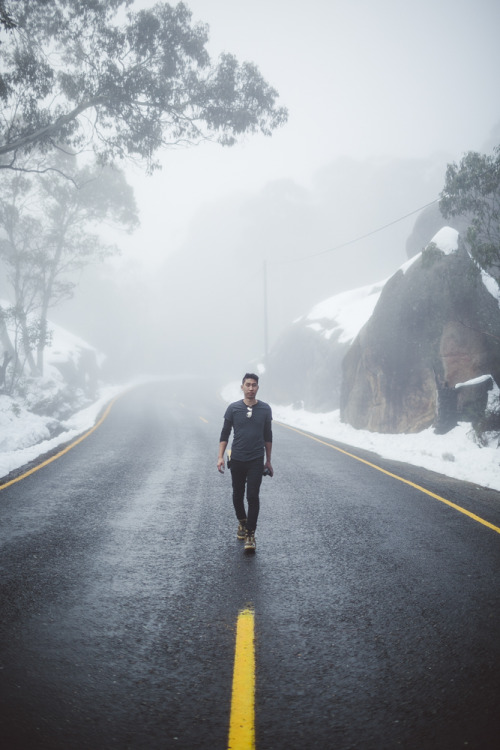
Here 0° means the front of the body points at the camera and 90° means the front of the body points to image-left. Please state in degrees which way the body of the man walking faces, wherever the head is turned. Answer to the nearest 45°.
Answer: approximately 0°

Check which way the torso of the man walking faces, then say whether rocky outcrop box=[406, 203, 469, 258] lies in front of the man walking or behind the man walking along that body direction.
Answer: behind

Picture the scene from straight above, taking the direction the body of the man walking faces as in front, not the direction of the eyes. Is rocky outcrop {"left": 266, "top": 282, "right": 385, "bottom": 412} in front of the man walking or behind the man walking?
behind

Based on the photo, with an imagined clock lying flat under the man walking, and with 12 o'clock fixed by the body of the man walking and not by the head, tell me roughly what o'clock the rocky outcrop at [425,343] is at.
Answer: The rocky outcrop is roughly at 7 o'clock from the man walking.
